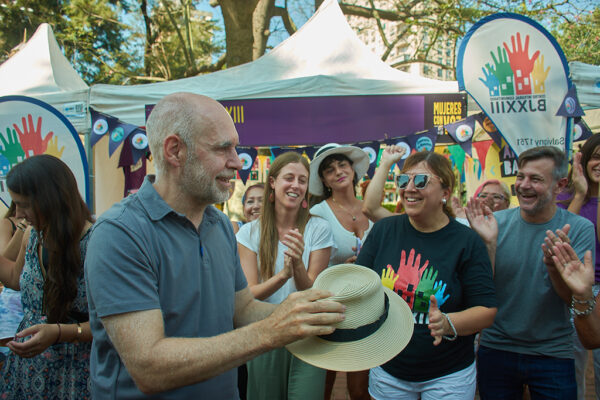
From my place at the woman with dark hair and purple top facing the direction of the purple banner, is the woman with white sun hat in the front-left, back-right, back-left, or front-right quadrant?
front-left

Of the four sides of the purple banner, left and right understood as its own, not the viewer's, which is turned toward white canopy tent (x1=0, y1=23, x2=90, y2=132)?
right

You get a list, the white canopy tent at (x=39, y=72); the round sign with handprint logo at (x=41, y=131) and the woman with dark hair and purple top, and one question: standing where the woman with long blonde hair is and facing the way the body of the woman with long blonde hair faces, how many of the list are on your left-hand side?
1

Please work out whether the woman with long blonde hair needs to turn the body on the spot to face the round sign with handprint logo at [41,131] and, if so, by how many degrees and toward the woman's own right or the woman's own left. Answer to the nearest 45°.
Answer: approximately 135° to the woman's own right

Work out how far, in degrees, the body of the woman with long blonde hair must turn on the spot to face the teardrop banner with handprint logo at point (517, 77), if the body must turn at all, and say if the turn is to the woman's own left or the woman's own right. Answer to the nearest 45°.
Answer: approximately 135° to the woman's own left

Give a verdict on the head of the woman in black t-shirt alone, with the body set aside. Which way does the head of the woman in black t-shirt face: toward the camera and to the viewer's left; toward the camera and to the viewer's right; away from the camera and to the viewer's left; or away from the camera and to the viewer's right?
toward the camera and to the viewer's left

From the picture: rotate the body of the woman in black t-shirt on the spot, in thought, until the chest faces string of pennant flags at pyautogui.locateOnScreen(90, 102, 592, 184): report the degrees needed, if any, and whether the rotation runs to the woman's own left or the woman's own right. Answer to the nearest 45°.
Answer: approximately 135° to the woman's own right

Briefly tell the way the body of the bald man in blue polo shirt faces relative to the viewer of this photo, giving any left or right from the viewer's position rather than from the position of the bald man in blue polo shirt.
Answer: facing the viewer and to the right of the viewer

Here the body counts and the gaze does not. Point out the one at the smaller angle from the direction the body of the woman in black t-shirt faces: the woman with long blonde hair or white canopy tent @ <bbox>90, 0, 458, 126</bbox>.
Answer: the woman with long blonde hair

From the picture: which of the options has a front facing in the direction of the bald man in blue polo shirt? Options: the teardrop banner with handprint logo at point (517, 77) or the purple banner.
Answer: the purple banner

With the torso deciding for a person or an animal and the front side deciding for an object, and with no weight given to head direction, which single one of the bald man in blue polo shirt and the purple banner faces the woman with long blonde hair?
the purple banner

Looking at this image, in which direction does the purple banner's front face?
toward the camera

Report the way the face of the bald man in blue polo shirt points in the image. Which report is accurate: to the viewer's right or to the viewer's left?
to the viewer's right
